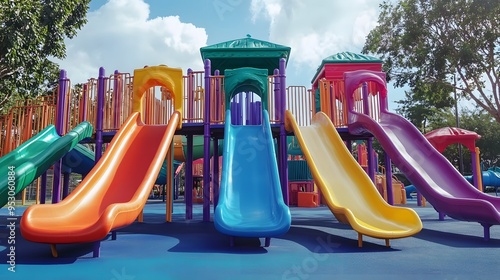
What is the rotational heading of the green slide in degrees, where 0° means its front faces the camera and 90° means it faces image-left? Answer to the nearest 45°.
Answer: approximately 45°
